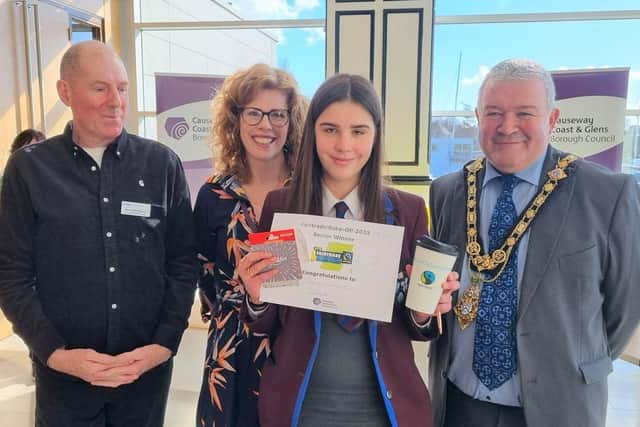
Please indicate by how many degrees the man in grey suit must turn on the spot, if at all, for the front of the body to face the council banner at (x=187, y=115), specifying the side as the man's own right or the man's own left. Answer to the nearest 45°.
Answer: approximately 90° to the man's own right

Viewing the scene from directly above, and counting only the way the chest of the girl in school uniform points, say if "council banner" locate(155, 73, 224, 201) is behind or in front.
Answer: behind

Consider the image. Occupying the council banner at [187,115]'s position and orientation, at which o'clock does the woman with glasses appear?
The woman with glasses is roughly at 12 o'clock from the council banner.

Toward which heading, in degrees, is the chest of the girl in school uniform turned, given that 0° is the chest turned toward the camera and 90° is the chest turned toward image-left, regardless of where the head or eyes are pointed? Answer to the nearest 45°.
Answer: approximately 0°

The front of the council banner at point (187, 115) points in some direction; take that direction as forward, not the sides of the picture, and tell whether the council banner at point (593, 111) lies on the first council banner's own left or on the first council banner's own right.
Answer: on the first council banner's own left

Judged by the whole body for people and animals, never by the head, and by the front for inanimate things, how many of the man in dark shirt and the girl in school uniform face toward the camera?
2
